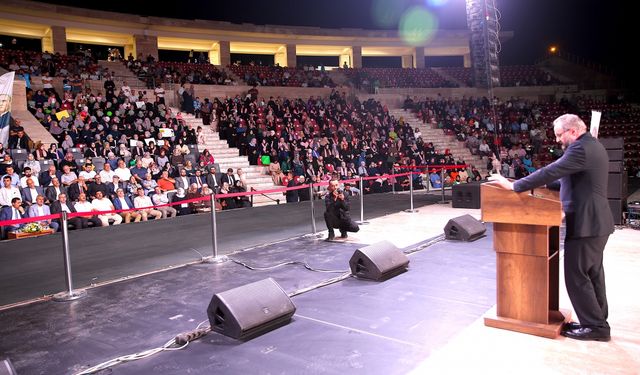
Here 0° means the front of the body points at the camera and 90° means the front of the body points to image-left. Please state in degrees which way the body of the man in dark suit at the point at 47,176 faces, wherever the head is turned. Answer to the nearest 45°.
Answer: approximately 315°

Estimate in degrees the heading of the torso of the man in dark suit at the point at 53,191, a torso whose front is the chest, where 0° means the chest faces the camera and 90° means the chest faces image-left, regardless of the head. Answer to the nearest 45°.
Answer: approximately 315°

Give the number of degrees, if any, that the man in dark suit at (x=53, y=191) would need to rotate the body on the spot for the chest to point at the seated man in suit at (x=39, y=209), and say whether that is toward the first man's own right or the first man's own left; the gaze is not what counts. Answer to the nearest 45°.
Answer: approximately 45° to the first man's own right

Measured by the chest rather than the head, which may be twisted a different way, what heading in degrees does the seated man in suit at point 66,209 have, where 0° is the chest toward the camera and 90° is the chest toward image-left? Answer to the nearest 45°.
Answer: approximately 315°

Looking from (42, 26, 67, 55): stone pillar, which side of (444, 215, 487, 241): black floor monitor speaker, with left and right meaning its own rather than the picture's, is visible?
back

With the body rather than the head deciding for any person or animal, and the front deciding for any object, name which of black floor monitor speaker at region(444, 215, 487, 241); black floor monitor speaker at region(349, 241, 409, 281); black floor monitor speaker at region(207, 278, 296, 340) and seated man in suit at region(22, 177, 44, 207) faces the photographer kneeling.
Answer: the seated man in suit

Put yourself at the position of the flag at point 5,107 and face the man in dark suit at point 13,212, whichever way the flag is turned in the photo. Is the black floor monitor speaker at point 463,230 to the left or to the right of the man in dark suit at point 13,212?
left

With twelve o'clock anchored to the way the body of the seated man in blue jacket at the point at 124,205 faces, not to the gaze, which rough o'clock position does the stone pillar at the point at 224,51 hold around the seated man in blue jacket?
The stone pillar is roughly at 8 o'clock from the seated man in blue jacket.
